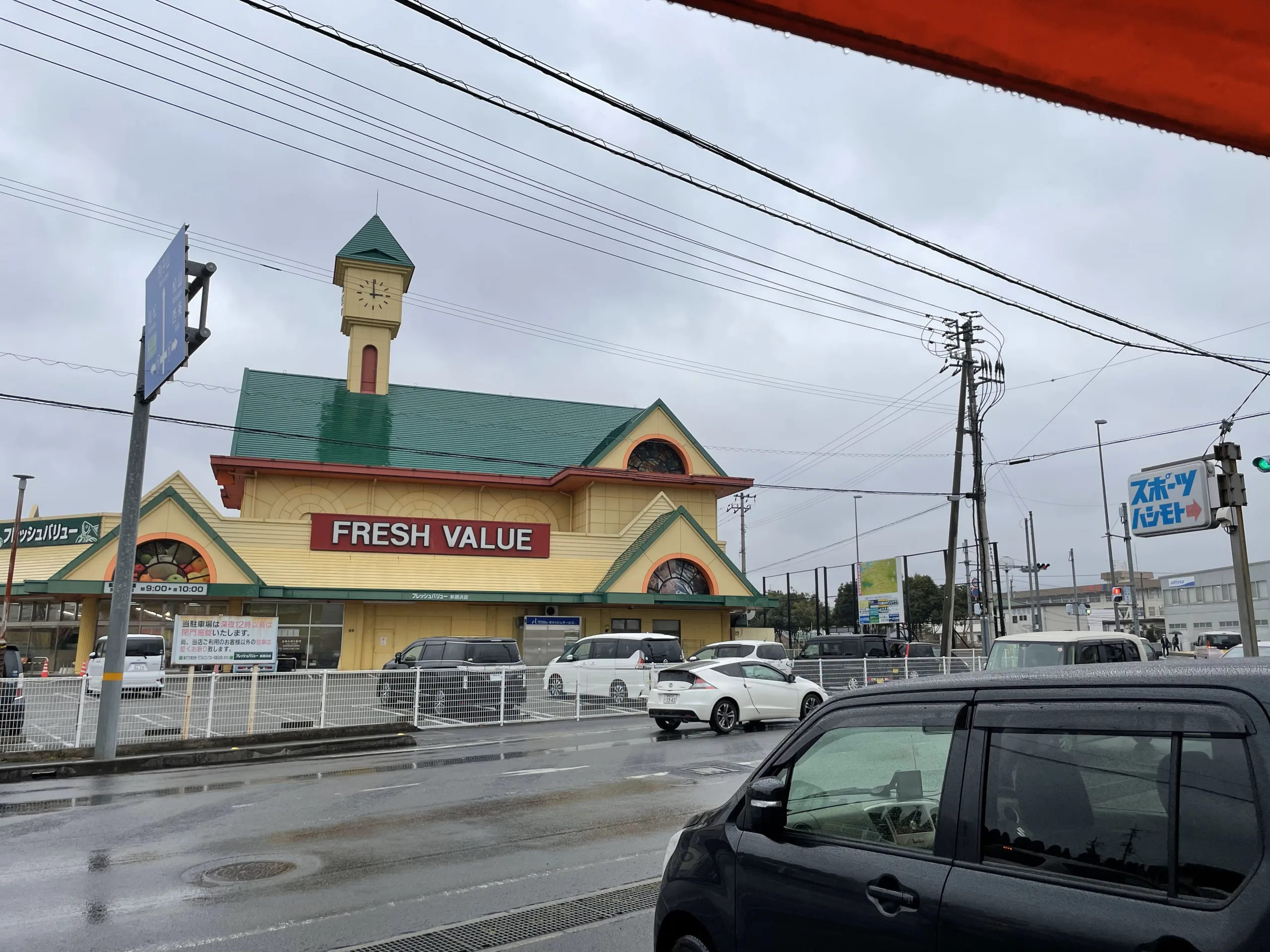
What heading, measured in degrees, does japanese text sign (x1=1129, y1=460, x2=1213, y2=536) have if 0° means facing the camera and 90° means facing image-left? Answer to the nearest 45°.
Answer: approximately 45°

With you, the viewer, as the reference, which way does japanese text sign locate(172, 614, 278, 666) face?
facing the viewer

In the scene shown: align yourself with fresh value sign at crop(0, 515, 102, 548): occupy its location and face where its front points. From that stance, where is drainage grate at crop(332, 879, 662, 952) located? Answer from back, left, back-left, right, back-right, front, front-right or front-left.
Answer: front

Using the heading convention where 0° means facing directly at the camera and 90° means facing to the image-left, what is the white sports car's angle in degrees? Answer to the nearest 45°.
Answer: approximately 225°

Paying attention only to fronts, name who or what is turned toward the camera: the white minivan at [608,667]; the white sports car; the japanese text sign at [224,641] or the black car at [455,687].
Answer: the japanese text sign

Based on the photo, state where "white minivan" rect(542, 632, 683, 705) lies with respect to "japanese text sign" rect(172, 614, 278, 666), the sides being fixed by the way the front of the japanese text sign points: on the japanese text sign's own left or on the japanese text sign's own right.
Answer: on the japanese text sign's own left

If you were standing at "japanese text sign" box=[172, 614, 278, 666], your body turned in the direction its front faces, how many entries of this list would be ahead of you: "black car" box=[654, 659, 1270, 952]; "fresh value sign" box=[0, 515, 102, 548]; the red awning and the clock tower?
2

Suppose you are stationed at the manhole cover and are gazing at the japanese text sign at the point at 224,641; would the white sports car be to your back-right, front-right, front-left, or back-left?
front-right

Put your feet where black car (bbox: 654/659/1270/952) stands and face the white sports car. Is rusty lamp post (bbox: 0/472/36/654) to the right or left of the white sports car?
left

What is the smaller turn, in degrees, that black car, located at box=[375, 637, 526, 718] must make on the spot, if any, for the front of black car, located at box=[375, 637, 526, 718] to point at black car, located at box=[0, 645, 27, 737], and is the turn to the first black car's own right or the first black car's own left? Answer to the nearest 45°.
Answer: approximately 90° to the first black car's own left

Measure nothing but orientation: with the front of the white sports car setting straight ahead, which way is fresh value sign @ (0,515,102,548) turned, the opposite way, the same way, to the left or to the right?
to the right

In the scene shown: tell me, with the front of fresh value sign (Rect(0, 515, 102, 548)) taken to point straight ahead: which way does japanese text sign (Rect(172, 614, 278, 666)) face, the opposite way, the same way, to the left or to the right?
the same way

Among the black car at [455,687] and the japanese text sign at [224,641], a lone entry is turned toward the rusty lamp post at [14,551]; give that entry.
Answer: the black car

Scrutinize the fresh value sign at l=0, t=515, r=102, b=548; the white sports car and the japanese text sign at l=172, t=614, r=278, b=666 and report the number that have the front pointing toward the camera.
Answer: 2

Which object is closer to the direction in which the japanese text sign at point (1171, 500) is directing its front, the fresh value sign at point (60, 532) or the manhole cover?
the manhole cover

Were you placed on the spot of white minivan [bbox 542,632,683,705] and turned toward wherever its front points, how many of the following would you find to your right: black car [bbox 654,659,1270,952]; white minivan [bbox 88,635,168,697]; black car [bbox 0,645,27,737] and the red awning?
0

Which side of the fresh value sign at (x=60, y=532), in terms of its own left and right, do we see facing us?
front
